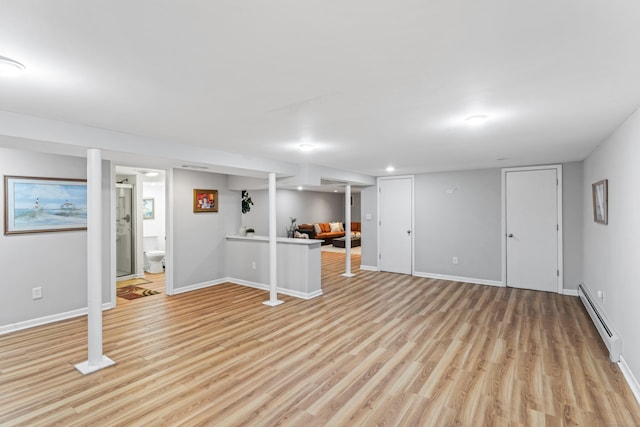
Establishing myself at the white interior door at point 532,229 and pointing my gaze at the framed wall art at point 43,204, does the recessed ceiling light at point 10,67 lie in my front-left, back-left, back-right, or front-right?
front-left

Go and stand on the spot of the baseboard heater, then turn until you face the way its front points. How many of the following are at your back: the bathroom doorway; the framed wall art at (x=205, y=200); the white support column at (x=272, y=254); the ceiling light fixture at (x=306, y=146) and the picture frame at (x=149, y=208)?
0

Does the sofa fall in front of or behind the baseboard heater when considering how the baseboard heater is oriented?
in front

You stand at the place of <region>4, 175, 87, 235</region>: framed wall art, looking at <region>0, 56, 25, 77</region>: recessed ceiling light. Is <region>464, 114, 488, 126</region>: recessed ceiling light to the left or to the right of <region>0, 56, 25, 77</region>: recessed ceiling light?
left

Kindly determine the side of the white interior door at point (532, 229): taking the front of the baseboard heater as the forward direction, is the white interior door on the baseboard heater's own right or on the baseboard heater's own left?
on the baseboard heater's own right

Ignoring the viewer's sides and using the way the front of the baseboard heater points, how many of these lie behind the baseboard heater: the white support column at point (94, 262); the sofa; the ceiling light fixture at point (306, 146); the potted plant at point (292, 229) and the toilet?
0

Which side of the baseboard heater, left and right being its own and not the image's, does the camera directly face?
left

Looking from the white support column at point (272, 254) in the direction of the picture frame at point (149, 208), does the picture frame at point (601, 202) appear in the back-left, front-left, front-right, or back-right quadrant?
back-right

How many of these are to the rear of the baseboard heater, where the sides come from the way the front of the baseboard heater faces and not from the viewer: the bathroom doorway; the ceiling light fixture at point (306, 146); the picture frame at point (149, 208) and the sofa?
0

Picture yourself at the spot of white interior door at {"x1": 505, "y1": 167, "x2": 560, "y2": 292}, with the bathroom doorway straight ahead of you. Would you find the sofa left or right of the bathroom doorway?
right

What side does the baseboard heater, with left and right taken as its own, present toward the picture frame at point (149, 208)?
front

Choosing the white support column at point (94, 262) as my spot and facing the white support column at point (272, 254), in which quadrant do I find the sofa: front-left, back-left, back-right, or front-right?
front-left

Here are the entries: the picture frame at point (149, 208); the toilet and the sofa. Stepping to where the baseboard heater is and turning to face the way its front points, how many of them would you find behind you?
0

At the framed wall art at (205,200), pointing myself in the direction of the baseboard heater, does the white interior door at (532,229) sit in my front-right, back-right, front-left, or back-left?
front-left
